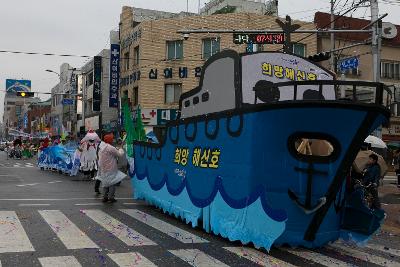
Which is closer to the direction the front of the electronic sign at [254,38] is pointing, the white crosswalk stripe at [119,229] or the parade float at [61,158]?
the white crosswalk stripe

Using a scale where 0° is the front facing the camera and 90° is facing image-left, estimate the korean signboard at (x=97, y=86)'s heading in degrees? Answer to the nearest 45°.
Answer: approximately 0°

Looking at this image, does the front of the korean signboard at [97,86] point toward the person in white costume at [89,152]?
yes

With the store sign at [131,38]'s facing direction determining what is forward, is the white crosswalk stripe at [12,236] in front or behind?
in front

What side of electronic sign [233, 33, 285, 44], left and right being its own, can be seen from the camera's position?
front

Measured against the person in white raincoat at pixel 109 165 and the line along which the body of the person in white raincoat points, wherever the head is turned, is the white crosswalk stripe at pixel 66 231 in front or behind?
behind

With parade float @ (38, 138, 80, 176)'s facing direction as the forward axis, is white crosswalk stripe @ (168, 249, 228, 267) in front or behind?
in front

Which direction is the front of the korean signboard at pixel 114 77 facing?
toward the camera

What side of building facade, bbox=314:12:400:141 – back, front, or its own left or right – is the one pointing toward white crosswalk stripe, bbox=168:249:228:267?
front
